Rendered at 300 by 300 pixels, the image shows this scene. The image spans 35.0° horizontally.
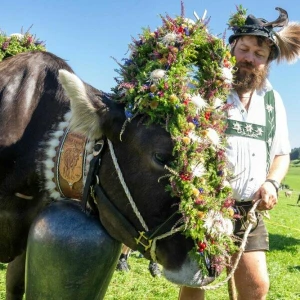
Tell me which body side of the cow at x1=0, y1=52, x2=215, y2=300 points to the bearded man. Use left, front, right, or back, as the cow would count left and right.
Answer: front

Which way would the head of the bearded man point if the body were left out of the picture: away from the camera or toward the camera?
toward the camera

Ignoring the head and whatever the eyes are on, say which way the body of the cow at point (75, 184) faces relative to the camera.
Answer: to the viewer's right
